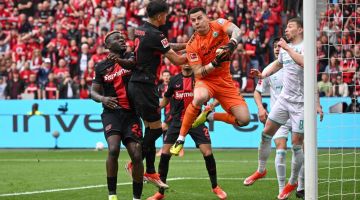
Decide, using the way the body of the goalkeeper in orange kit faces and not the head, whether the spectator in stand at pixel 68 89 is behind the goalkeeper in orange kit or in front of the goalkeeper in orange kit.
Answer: behind

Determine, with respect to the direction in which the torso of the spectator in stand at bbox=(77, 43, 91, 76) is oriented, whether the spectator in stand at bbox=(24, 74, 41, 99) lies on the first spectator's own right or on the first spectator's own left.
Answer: on the first spectator's own right

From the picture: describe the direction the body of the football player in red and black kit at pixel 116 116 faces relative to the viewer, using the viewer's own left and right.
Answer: facing the viewer and to the right of the viewer

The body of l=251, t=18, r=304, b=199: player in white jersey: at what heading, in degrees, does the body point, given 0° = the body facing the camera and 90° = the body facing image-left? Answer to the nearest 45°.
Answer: approximately 45°

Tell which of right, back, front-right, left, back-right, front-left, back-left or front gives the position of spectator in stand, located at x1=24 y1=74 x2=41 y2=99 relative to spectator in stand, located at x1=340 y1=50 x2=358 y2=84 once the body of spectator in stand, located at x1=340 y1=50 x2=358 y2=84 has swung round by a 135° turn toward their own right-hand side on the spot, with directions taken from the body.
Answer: front

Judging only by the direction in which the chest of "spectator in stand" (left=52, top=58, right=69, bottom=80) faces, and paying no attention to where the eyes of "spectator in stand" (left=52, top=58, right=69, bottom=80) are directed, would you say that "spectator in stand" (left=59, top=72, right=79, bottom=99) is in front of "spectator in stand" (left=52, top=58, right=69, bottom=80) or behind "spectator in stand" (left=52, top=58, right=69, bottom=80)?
in front

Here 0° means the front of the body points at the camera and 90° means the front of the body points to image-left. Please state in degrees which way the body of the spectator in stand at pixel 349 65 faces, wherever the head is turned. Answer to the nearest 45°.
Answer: approximately 0°

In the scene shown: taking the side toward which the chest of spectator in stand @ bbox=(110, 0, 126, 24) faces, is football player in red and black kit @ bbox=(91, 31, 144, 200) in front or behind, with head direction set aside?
in front

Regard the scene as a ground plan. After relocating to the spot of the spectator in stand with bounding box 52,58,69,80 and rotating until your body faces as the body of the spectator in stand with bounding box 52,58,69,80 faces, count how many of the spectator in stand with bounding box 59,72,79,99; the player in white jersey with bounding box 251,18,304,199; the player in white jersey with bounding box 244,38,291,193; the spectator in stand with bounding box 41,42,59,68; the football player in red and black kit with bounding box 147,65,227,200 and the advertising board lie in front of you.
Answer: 5

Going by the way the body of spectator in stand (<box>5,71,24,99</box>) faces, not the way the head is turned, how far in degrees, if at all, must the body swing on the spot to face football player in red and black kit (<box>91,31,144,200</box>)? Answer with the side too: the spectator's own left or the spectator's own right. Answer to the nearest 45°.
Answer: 0° — they already face them

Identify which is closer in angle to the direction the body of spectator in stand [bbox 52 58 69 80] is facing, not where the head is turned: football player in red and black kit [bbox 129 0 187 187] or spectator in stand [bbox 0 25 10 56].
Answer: the football player in red and black kit
